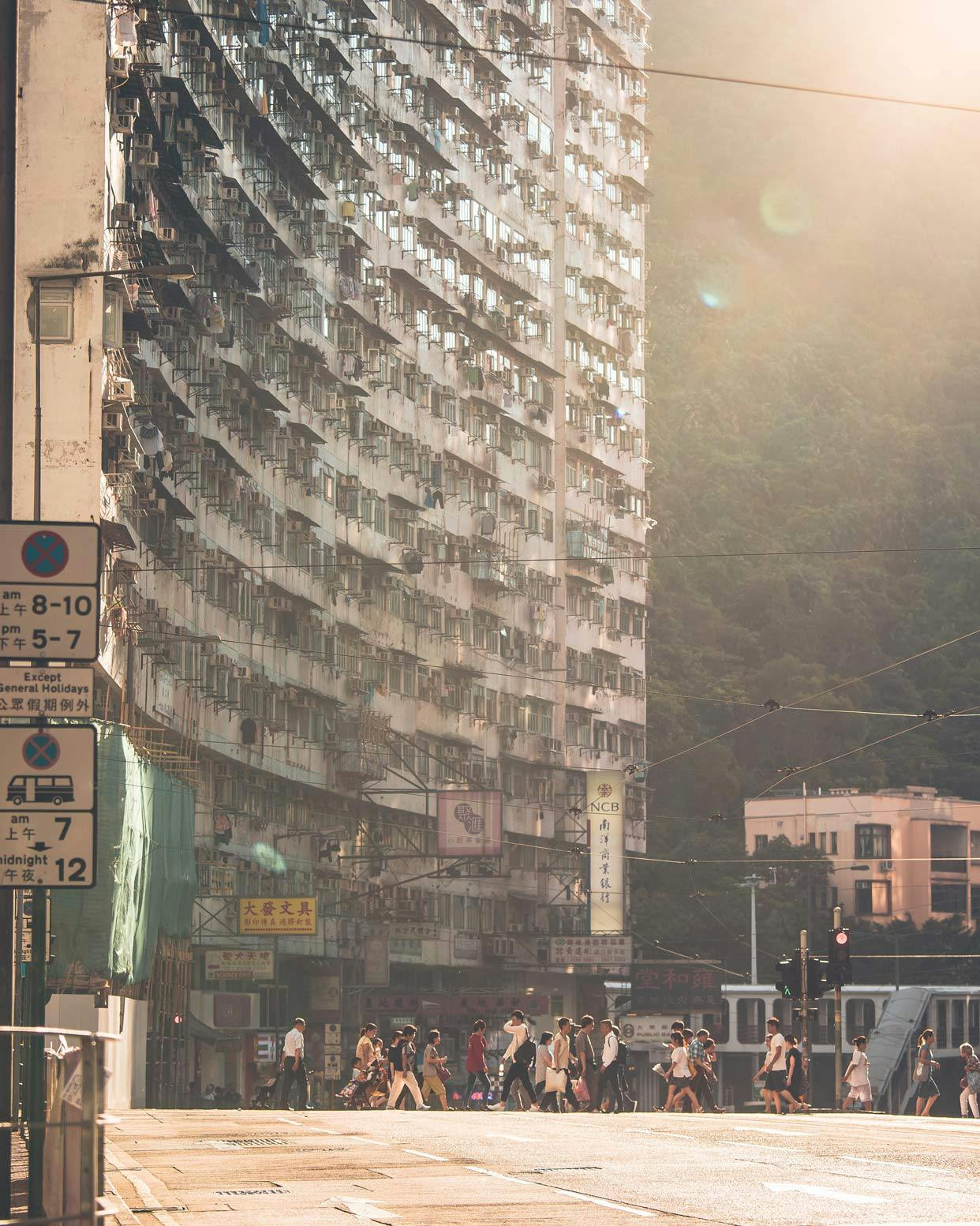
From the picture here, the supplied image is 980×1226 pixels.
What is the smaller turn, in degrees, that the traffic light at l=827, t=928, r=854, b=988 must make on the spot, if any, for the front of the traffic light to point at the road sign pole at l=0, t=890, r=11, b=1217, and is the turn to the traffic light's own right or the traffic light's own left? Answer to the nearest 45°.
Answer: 0° — it already faces it

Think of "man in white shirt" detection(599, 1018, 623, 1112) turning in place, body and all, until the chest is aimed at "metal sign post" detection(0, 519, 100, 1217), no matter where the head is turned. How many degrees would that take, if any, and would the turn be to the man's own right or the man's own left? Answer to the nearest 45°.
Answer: approximately 90° to the man's own left

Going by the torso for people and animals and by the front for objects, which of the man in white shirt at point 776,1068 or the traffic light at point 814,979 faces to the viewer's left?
the man in white shirt

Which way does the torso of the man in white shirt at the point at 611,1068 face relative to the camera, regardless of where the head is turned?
to the viewer's left

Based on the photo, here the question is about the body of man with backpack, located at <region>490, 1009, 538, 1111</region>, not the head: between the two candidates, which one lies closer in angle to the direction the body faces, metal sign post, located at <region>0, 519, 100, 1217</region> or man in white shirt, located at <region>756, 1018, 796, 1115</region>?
the metal sign post

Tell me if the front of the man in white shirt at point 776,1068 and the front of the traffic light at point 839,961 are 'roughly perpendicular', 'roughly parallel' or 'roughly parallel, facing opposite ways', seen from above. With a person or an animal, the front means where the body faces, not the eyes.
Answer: roughly perpendicular
